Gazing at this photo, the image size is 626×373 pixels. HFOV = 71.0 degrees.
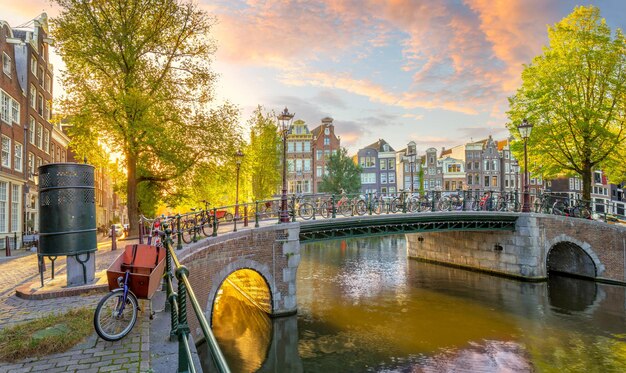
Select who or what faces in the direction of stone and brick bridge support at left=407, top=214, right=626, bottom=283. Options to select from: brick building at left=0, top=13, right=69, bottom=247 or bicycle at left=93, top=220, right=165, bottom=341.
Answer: the brick building

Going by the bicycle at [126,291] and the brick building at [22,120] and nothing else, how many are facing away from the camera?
0

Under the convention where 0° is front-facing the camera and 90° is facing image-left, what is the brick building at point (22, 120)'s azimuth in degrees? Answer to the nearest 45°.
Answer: approximately 315°

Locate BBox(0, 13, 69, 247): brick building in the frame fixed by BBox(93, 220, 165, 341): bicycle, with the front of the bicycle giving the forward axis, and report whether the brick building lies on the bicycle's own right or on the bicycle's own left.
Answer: on the bicycle's own right

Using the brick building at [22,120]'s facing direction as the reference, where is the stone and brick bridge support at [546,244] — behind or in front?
in front

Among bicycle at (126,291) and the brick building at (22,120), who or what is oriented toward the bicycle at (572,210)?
the brick building

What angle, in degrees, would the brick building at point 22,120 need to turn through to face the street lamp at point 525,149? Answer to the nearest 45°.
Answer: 0° — it already faces it

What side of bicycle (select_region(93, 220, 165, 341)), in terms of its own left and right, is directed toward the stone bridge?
back

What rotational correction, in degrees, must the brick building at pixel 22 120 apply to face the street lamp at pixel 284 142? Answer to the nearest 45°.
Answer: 0° — it already faces it

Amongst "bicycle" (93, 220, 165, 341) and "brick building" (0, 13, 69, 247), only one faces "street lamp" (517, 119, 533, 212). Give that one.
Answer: the brick building

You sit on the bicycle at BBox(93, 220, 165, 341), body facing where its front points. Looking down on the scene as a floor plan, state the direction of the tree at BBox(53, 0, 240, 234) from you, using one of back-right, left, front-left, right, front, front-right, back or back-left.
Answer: back-right

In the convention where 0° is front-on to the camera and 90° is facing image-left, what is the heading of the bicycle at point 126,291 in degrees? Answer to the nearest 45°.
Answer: approximately 45°

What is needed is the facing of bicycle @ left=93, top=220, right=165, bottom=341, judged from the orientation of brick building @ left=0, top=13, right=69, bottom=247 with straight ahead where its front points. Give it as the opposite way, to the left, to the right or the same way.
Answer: to the right

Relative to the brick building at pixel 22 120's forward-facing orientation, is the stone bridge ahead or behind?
ahead
